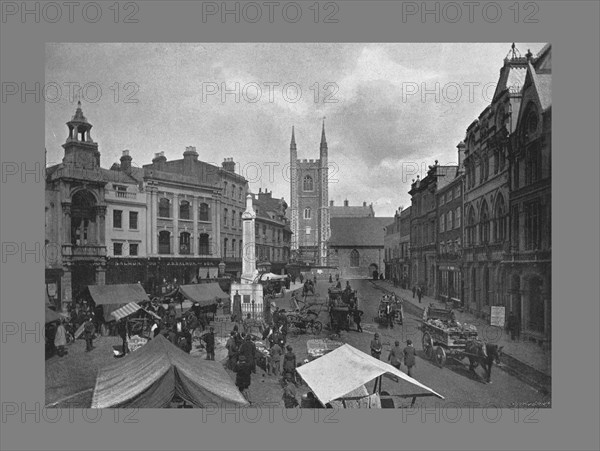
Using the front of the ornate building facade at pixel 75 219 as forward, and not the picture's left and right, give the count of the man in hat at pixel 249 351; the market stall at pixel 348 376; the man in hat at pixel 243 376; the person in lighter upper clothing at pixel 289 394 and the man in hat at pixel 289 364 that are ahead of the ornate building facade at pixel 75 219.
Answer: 5

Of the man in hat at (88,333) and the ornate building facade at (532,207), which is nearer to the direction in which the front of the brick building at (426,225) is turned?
the man in hat

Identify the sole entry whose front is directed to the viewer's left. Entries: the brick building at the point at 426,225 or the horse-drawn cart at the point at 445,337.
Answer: the brick building

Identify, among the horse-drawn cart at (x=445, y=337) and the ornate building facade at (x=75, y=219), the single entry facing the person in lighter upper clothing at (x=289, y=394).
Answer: the ornate building facade

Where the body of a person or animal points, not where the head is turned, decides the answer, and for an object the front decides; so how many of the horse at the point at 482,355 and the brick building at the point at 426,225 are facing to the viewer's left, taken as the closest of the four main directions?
1

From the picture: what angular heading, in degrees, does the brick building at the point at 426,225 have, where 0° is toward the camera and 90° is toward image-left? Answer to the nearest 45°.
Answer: approximately 90°

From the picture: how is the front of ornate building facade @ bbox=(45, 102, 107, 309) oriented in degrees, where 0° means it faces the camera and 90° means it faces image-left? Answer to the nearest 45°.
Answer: approximately 315°

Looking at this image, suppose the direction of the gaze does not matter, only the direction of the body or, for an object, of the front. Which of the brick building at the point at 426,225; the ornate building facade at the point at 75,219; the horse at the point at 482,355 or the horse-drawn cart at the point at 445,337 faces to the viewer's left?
the brick building

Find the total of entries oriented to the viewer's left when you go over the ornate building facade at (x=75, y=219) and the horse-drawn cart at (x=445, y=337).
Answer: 0
